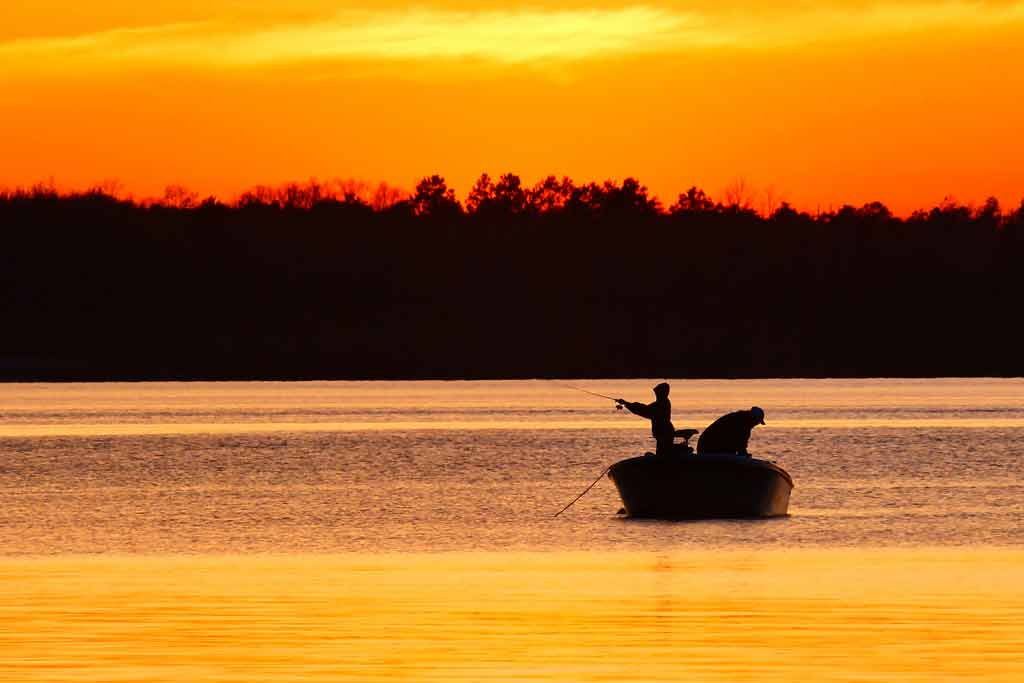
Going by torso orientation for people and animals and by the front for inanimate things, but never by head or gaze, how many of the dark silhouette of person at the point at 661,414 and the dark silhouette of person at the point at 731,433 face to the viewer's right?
1

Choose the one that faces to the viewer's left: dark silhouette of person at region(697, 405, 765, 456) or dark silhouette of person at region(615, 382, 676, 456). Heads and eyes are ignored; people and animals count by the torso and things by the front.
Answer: dark silhouette of person at region(615, 382, 676, 456)

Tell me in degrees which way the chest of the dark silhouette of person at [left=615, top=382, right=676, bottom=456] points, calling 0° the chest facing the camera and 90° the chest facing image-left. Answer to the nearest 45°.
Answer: approximately 90°

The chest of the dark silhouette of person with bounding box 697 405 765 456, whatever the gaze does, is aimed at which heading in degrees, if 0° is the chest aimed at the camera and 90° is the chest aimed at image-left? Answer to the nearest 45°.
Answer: approximately 270°

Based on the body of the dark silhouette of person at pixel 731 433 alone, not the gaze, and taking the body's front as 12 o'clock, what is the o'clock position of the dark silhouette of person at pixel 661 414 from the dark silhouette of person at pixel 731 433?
the dark silhouette of person at pixel 661 414 is roughly at 5 o'clock from the dark silhouette of person at pixel 731 433.

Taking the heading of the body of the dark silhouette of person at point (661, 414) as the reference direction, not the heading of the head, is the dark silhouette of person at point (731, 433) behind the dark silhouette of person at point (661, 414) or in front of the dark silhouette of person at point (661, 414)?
behind

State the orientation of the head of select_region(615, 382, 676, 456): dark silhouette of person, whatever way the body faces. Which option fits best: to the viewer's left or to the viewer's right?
to the viewer's left

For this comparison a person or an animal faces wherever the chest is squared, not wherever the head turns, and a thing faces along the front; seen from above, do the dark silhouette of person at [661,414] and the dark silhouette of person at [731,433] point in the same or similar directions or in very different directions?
very different directions
